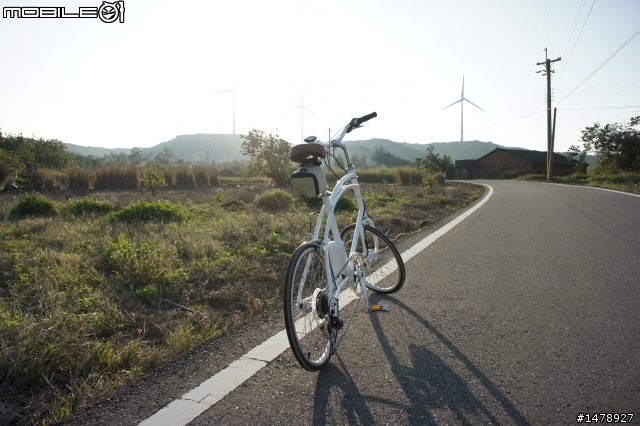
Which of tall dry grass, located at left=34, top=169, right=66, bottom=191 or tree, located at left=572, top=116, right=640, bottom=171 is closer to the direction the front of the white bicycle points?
the tree

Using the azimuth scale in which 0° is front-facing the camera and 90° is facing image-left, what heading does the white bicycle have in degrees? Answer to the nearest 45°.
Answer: approximately 225°

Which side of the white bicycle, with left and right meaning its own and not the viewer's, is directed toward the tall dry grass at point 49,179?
left

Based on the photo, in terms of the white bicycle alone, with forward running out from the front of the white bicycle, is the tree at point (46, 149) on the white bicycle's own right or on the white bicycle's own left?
on the white bicycle's own left

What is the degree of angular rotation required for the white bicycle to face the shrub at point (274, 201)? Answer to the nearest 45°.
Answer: approximately 45° to its left

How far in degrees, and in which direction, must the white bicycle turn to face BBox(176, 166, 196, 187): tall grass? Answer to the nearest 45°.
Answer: approximately 45° to its left

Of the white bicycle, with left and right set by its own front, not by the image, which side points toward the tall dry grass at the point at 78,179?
left

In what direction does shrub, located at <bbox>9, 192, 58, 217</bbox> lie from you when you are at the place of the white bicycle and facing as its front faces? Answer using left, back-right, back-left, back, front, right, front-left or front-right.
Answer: left

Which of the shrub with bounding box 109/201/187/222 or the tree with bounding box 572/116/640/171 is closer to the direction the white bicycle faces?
the tree

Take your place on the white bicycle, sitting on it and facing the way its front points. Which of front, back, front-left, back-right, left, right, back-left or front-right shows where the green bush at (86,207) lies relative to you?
left

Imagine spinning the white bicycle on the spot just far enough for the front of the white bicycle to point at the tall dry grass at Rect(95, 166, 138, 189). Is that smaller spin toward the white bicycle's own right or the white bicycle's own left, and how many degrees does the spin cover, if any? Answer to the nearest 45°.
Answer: approximately 90° to the white bicycle's own left

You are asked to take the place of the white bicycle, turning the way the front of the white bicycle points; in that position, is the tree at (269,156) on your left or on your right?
on your left

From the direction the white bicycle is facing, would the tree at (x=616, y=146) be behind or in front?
in front

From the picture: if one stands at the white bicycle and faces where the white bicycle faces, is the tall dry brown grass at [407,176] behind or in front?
in front
